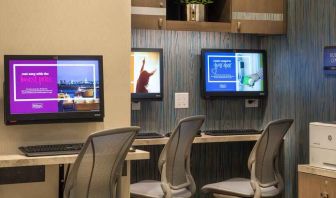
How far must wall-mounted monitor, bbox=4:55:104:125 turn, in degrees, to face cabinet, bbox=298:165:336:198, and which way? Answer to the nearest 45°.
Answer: approximately 90° to its left

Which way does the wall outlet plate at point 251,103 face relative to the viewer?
toward the camera

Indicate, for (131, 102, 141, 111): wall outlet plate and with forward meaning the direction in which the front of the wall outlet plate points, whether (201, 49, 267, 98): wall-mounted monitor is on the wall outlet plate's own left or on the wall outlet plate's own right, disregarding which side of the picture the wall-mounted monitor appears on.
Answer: on the wall outlet plate's own left

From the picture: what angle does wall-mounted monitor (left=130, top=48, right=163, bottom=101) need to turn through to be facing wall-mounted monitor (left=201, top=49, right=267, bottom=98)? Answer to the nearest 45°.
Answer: approximately 90° to its left

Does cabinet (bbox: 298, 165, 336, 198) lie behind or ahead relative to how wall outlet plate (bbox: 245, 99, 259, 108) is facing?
ahead

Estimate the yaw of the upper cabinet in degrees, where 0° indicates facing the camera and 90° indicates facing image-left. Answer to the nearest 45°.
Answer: approximately 0°

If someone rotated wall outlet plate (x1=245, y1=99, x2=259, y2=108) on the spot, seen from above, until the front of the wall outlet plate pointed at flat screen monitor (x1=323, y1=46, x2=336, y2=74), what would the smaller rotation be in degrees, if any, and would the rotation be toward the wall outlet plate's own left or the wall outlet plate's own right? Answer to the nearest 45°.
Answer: approximately 45° to the wall outlet plate's own left

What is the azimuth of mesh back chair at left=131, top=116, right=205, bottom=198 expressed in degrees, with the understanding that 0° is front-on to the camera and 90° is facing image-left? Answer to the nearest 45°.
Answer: approximately 135°

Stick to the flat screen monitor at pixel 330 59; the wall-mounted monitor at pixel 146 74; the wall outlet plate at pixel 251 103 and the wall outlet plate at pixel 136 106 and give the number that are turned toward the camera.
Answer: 4

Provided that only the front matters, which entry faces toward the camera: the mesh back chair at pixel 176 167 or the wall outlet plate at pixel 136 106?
the wall outlet plate

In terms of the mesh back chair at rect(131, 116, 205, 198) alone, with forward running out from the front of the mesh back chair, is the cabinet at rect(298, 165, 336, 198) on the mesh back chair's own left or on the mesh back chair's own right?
on the mesh back chair's own right

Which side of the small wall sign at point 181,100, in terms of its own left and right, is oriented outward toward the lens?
front
